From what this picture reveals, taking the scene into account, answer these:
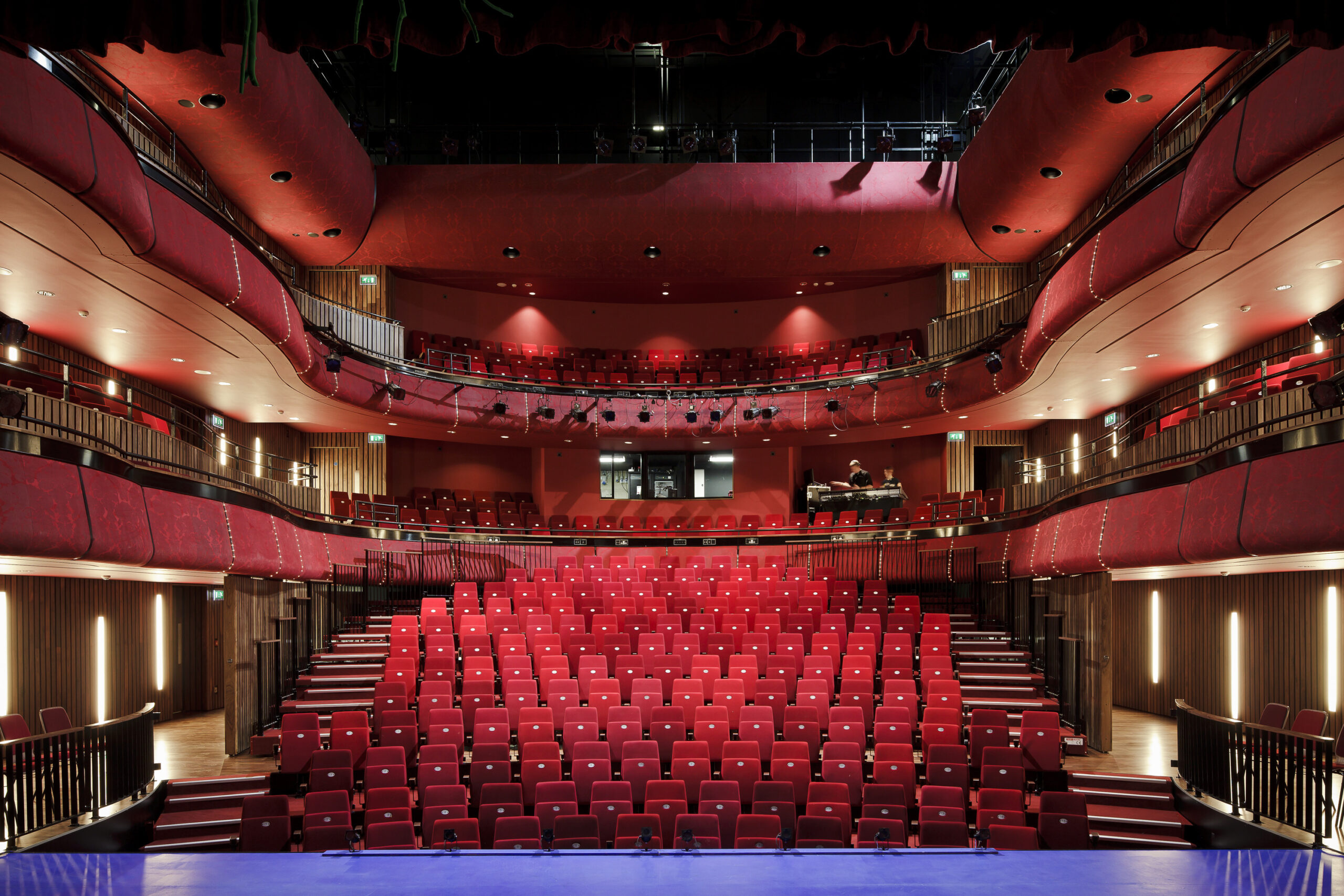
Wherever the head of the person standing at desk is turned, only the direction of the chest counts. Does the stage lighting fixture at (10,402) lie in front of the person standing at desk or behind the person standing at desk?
in front

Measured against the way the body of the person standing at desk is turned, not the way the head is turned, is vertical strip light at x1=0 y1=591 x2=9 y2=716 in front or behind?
in front

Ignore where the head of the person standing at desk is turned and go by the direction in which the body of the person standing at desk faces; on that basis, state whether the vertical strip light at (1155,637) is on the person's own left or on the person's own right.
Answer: on the person's own left

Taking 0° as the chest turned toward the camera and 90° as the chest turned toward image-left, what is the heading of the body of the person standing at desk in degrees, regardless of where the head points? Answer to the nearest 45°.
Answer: approximately 45°

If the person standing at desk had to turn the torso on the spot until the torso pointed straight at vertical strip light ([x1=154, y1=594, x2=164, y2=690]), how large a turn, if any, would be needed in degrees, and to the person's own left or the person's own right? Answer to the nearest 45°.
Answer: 0° — they already face it
